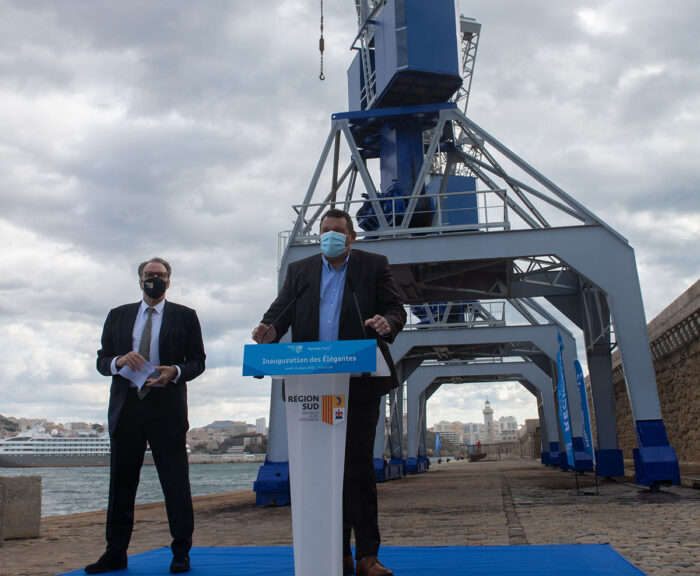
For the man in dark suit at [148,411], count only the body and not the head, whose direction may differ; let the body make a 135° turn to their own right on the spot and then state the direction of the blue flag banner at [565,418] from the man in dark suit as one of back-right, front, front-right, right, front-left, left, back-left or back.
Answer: right

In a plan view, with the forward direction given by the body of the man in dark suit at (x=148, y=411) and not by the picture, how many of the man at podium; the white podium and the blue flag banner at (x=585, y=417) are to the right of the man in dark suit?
0

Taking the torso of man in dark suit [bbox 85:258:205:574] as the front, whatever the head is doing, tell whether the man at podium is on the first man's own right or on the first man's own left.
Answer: on the first man's own left

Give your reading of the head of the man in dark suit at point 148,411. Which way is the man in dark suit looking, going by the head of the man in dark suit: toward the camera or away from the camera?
toward the camera

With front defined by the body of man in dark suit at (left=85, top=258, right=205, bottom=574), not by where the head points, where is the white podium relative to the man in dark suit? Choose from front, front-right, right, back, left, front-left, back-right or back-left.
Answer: front-left

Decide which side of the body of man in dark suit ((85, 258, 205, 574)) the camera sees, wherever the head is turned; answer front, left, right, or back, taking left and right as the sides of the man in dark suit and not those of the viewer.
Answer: front

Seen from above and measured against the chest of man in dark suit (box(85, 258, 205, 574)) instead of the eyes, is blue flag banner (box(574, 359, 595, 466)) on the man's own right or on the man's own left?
on the man's own left
